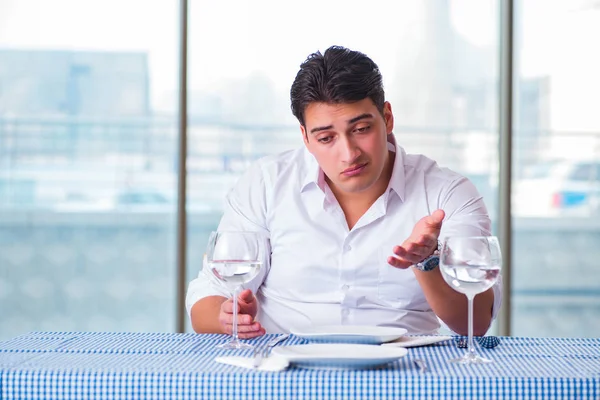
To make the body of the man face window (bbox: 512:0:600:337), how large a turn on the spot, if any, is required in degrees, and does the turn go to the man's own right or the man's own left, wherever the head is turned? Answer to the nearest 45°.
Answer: approximately 135° to the man's own left

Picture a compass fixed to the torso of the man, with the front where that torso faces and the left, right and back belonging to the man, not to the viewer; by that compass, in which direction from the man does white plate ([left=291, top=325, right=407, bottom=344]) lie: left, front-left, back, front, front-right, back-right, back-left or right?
front

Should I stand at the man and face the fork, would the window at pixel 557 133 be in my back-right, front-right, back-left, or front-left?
back-left

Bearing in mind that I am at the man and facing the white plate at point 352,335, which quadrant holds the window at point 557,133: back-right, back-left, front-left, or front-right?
back-left

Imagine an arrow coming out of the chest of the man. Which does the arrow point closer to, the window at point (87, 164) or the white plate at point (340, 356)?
the white plate

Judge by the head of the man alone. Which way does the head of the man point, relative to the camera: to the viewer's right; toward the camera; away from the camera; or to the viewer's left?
toward the camera

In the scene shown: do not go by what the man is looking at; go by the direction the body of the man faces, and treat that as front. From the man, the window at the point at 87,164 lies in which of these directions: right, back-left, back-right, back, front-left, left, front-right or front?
back-right

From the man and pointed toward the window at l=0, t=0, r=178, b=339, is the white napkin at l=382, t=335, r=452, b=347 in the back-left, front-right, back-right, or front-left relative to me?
back-left

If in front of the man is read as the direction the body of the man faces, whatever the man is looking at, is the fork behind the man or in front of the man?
in front

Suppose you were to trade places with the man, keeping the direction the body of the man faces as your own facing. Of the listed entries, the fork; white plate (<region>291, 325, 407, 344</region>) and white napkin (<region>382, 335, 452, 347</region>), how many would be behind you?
0

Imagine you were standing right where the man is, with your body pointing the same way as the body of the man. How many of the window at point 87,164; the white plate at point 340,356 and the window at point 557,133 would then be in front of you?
1

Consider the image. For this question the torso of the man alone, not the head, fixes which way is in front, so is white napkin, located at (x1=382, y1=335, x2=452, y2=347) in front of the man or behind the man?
in front

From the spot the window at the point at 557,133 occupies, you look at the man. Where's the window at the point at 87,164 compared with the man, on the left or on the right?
right

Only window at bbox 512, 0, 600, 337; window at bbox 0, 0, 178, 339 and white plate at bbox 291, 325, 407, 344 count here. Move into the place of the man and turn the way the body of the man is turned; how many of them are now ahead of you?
1

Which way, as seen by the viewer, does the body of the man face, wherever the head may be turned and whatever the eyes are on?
toward the camera

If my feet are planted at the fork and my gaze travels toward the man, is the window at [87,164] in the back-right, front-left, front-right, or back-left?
front-left
